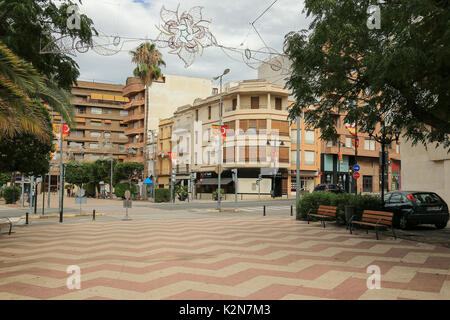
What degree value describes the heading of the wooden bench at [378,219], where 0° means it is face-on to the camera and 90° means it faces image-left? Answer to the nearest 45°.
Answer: approximately 45°

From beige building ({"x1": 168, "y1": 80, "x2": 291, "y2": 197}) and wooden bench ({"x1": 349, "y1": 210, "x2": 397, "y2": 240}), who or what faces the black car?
the beige building

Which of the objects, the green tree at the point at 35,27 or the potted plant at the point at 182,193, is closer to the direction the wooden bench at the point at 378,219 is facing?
the green tree

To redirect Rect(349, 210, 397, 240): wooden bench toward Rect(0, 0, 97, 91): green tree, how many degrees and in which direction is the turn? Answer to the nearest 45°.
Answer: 0° — it already faces it

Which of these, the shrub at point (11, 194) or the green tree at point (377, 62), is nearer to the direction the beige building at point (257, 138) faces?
the green tree

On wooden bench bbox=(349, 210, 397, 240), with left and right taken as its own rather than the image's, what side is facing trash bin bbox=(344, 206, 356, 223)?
right

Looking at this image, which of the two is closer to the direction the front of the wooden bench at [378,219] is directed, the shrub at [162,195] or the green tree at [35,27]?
the green tree

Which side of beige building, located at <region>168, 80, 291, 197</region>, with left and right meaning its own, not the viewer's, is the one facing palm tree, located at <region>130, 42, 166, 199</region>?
right

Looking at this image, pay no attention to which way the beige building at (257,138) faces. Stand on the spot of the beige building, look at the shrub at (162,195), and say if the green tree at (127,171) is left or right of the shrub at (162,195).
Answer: right

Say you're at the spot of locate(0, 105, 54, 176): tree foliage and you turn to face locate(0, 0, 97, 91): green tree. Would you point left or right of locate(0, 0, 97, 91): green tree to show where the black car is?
left

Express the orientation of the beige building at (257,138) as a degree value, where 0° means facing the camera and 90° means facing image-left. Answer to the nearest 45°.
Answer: approximately 0°

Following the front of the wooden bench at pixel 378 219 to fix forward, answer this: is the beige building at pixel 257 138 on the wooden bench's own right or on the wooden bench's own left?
on the wooden bench's own right
